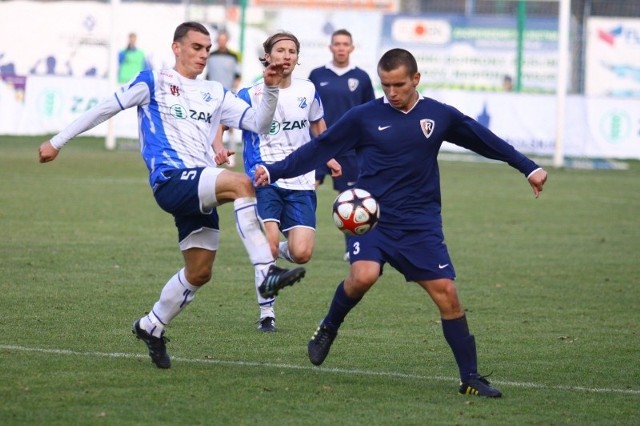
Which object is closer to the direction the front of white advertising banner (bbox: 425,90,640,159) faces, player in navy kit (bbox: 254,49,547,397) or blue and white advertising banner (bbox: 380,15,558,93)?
the player in navy kit

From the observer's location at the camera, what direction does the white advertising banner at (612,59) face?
facing the viewer

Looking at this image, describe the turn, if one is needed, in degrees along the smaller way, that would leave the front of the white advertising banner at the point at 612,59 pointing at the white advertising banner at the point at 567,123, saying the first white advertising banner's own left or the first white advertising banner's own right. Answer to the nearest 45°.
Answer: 0° — it already faces it

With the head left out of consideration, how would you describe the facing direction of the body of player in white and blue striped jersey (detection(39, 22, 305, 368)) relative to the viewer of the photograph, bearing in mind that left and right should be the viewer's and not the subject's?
facing the viewer and to the right of the viewer

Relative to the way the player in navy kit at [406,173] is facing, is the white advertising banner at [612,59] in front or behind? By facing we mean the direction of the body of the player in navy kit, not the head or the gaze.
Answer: behind

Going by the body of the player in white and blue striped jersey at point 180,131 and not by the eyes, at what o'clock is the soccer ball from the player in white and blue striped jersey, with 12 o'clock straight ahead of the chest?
The soccer ball is roughly at 12 o'clock from the player in white and blue striped jersey.

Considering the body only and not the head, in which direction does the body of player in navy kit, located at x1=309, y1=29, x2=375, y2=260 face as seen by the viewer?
toward the camera

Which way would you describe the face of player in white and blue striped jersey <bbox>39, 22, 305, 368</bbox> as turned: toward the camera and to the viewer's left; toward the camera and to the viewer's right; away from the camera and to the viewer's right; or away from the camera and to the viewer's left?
toward the camera and to the viewer's right

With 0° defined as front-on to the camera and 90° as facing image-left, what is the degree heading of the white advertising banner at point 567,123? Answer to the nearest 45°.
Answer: approximately 0°

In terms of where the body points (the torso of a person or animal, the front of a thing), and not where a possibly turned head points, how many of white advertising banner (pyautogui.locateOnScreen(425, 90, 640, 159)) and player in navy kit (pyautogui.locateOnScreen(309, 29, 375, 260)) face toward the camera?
2

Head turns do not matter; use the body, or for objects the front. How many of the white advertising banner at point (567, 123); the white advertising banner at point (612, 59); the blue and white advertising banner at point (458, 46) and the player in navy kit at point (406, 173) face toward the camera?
4

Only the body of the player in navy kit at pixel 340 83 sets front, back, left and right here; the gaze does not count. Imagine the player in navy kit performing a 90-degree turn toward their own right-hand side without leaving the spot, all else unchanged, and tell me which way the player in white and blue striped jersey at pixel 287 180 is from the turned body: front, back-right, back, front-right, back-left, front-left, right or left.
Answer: left

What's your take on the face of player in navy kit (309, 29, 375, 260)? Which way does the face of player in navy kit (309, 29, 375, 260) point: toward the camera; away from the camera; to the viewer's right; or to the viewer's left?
toward the camera

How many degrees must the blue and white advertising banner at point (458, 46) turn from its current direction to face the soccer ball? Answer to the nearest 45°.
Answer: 0° — it already faces it

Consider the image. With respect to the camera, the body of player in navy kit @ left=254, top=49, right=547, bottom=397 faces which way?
toward the camera
